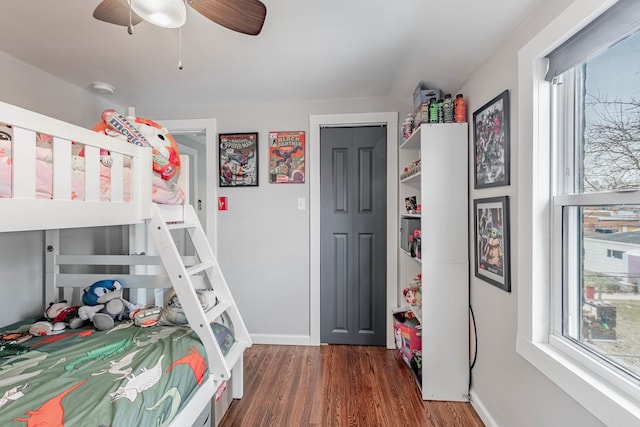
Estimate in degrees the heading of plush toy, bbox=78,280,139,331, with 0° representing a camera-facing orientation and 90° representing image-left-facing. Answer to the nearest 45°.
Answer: approximately 315°

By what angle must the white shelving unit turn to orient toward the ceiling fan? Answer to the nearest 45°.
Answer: approximately 45° to its left

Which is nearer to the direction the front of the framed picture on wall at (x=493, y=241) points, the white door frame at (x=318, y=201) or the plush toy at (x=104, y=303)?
the plush toy

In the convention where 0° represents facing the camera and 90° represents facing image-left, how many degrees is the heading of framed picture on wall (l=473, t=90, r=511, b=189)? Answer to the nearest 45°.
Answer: approximately 45°

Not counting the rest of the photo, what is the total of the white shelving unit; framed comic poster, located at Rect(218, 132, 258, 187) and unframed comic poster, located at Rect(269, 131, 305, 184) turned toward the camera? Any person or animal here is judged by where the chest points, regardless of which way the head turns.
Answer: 2

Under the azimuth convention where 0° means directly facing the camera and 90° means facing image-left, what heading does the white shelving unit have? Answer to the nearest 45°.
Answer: approximately 90°
